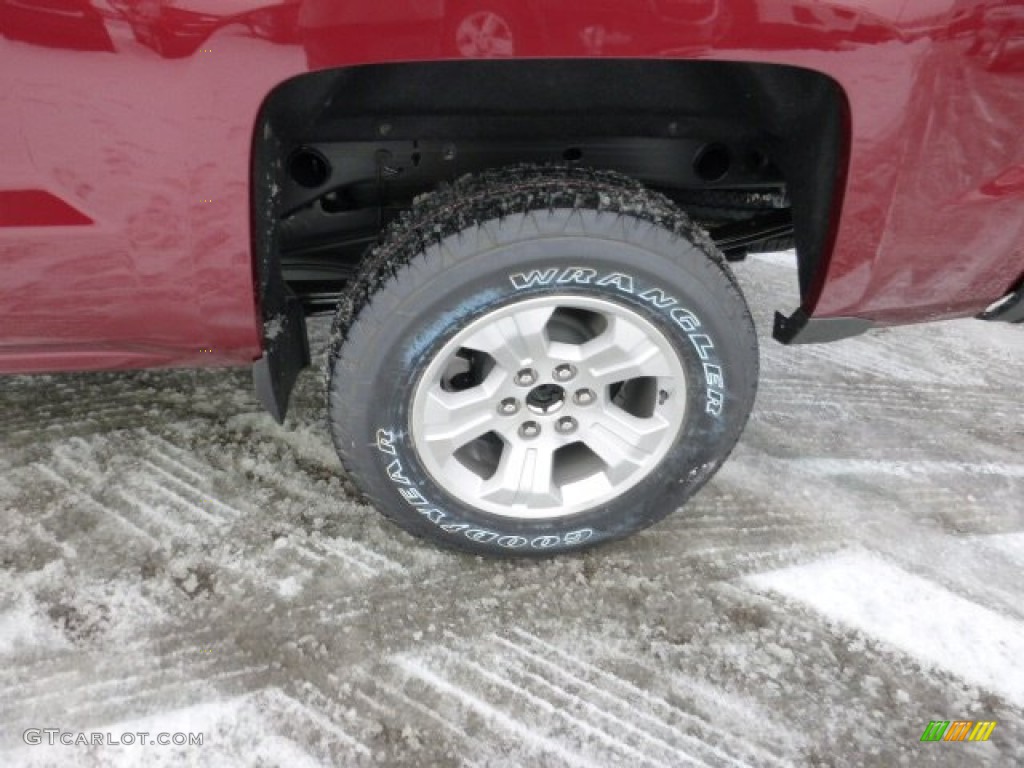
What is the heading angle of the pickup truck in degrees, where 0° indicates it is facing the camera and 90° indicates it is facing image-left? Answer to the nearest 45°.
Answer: approximately 90°
